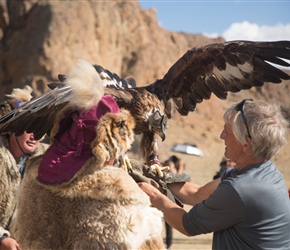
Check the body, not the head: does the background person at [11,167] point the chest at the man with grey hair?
yes

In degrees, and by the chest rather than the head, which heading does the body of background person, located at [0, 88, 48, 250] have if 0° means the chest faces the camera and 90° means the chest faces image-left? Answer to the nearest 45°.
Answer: approximately 315°

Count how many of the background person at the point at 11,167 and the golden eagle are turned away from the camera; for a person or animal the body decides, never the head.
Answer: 0

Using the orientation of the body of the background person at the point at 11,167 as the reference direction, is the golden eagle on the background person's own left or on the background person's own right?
on the background person's own left

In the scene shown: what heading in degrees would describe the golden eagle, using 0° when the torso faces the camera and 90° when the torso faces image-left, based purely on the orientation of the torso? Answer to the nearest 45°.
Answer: approximately 315°

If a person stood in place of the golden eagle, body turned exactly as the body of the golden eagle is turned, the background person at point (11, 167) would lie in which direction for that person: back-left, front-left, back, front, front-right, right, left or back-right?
right

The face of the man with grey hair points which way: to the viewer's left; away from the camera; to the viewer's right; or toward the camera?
to the viewer's left

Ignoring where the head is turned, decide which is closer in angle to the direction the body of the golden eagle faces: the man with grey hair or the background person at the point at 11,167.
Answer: the man with grey hair

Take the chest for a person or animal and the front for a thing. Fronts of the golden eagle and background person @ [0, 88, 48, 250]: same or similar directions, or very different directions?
same or similar directions
